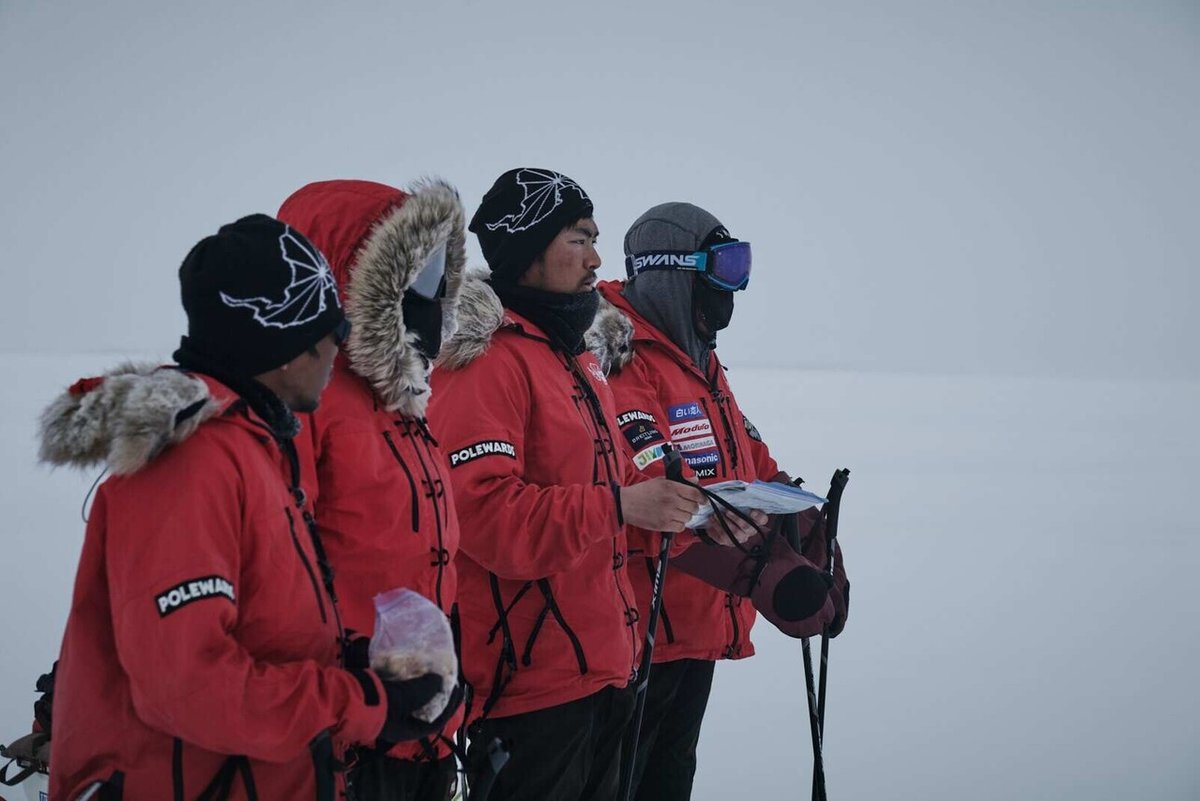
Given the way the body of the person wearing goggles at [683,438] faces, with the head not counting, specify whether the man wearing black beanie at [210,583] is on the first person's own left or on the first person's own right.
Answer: on the first person's own right

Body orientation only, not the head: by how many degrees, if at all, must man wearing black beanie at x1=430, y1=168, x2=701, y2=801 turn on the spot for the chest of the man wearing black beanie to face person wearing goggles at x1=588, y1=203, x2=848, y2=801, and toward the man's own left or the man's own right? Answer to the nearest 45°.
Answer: approximately 45° to the man's own left

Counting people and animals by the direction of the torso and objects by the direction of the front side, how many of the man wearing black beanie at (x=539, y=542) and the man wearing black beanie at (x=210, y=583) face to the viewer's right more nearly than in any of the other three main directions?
2

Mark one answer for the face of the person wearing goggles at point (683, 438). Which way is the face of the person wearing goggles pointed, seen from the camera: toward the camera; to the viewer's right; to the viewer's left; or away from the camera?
to the viewer's right

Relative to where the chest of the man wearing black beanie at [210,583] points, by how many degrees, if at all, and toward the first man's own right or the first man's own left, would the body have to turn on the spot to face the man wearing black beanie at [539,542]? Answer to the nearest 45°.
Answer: approximately 45° to the first man's own left

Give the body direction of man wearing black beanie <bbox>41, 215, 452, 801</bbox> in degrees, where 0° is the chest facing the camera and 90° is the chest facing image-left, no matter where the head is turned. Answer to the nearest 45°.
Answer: approximately 270°

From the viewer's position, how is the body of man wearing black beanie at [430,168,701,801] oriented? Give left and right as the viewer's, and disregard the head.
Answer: facing to the right of the viewer

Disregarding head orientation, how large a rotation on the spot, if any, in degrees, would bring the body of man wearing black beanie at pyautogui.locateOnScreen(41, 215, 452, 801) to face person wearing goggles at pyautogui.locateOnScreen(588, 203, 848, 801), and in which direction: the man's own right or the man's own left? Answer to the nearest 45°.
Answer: approximately 45° to the man's own left

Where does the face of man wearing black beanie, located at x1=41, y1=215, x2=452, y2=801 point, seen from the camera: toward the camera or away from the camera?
away from the camera

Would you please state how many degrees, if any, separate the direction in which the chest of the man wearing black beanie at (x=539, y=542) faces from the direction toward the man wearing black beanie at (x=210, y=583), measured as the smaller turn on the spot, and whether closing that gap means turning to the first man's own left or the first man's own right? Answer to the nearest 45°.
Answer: approximately 135° to the first man's own right
